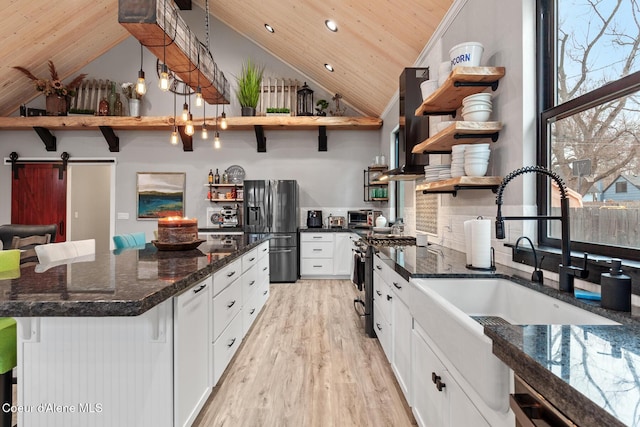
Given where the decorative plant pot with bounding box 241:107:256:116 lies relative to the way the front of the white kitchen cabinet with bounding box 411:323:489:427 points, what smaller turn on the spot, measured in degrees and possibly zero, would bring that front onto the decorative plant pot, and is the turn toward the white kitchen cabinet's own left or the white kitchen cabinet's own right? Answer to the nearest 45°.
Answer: approximately 45° to the white kitchen cabinet's own right

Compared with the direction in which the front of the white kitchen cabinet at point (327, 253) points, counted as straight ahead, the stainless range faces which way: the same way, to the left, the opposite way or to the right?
to the right

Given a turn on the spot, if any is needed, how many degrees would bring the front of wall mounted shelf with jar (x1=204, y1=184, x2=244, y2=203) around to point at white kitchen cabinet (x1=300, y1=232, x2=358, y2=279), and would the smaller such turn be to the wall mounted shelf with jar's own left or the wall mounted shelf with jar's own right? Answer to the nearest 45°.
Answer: approximately 45° to the wall mounted shelf with jar's own left

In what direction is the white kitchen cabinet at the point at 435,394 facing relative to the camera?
to the viewer's left

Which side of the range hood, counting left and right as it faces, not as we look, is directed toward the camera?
left

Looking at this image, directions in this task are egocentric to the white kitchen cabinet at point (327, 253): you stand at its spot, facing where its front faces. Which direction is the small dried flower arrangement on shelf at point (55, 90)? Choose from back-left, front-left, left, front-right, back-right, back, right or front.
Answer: right

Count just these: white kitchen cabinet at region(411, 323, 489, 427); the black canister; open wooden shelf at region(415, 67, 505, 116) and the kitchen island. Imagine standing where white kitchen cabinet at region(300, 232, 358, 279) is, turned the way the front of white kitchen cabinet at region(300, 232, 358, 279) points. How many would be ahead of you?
4

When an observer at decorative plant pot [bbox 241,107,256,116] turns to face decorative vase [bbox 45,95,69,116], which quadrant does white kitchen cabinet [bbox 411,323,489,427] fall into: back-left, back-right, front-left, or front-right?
back-left

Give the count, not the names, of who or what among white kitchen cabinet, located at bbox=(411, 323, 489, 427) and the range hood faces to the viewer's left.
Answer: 2

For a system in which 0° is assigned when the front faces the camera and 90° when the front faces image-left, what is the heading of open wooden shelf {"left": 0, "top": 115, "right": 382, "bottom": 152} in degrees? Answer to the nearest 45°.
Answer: approximately 0°
